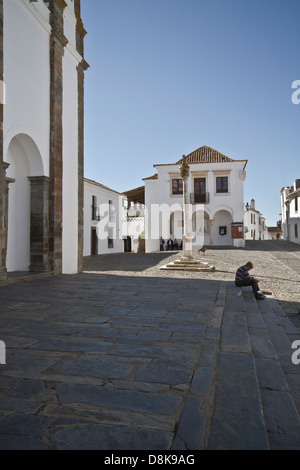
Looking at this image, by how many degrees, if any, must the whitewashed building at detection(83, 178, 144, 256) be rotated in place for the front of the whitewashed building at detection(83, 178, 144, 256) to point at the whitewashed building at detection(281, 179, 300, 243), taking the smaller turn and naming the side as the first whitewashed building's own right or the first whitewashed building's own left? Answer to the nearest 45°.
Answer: approximately 45° to the first whitewashed building's own left

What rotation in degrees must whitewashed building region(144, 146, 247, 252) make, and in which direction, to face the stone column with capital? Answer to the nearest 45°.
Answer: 0° — it already faces it

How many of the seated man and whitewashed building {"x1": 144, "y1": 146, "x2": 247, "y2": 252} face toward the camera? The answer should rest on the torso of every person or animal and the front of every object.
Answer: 1

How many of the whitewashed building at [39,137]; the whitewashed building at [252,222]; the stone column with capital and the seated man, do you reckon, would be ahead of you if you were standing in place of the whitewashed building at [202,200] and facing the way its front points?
3

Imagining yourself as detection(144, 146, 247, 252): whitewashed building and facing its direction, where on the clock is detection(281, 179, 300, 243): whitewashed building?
detection(281, 179, 300, 243): whitewashed building is roughly at 8 o'clock from detection(144, 146, 247, 252): whitewashed building.

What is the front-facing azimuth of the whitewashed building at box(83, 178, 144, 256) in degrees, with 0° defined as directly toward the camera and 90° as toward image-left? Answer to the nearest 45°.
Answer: approximately 315°

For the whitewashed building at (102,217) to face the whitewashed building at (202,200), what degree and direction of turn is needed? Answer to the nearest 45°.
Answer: approximately 45° to its left

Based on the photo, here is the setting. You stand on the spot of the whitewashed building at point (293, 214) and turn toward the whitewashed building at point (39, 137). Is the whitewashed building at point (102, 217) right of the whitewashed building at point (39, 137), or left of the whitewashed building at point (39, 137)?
right
